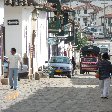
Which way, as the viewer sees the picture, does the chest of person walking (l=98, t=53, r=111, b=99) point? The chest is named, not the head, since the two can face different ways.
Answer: away from the camera

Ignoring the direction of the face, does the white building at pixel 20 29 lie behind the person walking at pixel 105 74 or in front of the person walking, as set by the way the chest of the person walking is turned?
in front

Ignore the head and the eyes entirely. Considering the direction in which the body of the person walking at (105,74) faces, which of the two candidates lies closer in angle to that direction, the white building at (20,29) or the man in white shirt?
the white building

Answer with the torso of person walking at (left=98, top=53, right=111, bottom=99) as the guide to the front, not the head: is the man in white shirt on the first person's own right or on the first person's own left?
on the first person's own left
